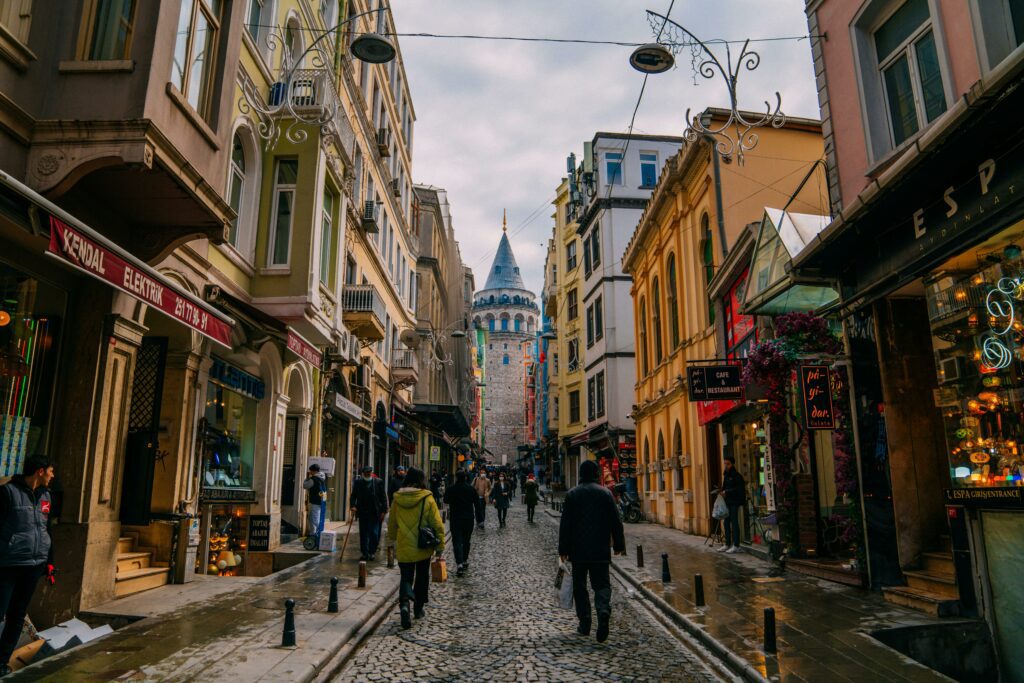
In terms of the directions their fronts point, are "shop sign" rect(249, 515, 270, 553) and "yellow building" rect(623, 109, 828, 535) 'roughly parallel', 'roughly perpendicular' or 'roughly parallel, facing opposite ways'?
roughly perpendicular

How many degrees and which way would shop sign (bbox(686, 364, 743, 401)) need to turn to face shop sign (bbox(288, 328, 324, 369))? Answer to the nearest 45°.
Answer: approximately 45° to its right

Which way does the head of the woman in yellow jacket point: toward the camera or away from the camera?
away from the camera

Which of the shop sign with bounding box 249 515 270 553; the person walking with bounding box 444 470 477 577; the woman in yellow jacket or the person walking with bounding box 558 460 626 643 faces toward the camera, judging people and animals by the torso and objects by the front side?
the shop sign

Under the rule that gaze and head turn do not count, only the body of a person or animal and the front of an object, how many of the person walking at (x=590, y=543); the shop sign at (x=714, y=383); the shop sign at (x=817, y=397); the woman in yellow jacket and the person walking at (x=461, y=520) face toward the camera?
2

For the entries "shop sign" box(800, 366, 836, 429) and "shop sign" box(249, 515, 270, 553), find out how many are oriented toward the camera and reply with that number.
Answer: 2

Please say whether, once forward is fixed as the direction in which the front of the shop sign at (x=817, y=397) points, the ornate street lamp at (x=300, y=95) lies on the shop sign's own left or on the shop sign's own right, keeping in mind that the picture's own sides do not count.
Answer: on the shop sign's own right

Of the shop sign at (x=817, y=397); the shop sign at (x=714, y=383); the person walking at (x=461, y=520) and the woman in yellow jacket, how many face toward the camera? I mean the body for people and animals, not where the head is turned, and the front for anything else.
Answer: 2

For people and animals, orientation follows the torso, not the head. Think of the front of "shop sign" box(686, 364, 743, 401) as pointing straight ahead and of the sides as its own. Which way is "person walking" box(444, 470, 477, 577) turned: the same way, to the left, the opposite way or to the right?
the opposite way

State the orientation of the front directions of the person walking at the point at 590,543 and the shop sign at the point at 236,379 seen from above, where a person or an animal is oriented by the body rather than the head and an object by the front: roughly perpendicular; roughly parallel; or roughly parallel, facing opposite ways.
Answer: roughly perpendicular

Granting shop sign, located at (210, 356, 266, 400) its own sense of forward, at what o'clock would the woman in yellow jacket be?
The woman in yellow jacket is roughly at 1 o'clock from the shop sign.

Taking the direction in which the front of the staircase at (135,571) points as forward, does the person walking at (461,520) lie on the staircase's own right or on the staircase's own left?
on the staircase's own left

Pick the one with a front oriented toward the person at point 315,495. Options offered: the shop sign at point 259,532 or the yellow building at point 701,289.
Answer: the yellow building

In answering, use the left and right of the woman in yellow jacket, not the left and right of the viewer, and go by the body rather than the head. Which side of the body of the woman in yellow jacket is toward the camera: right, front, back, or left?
back

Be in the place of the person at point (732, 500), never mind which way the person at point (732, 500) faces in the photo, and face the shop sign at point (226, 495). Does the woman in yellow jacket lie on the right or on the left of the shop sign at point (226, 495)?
left
